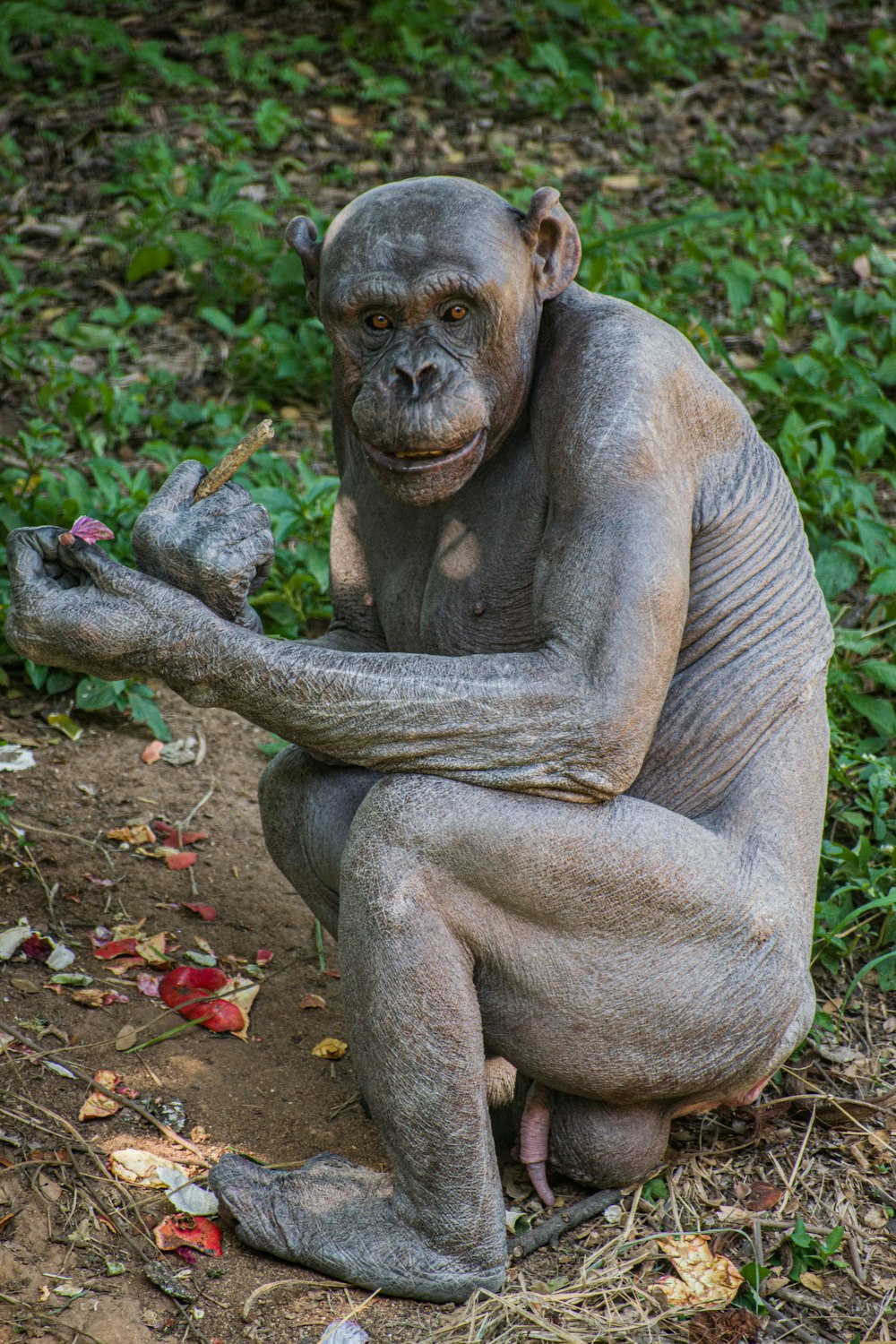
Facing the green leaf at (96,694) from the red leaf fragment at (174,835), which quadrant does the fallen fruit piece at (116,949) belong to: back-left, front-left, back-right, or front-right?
back-left

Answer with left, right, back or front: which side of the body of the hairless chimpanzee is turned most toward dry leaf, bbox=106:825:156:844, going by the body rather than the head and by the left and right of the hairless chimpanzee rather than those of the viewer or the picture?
right

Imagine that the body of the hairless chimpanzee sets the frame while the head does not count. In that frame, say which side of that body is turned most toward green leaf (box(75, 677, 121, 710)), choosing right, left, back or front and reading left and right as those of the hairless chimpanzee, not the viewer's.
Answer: right

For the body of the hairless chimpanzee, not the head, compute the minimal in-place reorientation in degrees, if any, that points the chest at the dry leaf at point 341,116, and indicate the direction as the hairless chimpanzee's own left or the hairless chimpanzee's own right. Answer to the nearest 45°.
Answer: approximately 135° to the hairless chimpanzee's own right

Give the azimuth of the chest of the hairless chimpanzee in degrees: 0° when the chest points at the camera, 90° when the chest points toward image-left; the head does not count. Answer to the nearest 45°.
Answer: approximately 45°
